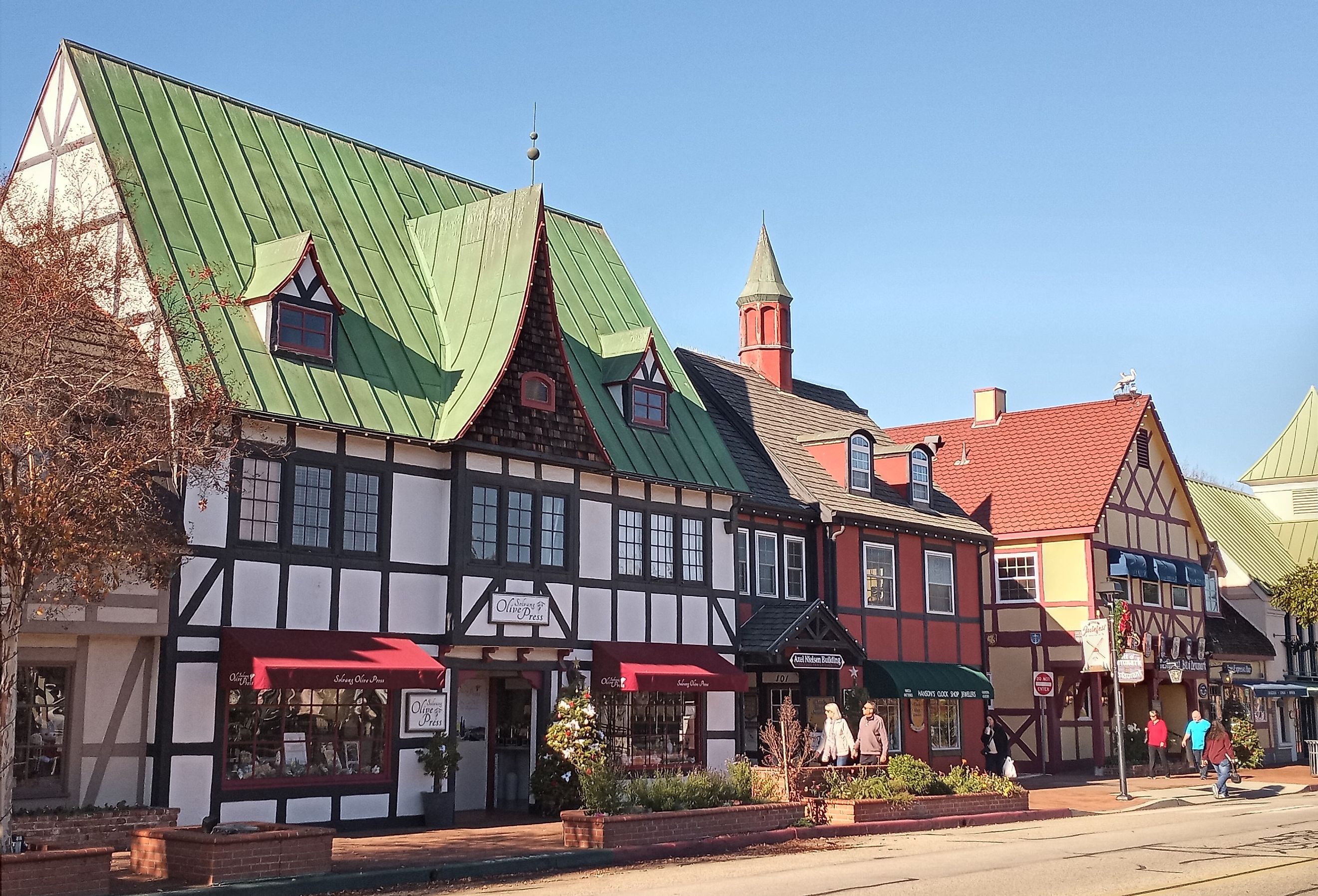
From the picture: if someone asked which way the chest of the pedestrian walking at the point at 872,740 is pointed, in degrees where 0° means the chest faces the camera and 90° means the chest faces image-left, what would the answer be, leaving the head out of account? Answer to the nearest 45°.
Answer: approximately 45°

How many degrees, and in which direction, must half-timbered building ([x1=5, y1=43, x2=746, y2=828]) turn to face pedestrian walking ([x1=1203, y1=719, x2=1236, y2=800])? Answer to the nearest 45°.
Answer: approximately 45° to its left

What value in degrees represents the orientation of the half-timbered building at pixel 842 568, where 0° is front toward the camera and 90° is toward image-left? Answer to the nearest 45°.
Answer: approximately 315°

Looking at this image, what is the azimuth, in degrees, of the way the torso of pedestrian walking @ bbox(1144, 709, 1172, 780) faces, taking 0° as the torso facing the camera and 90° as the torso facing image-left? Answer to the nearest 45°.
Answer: approximately 45°

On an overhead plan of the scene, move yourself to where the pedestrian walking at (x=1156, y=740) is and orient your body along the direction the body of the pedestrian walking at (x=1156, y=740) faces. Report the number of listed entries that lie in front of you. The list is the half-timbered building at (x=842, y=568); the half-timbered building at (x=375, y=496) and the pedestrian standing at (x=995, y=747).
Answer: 3

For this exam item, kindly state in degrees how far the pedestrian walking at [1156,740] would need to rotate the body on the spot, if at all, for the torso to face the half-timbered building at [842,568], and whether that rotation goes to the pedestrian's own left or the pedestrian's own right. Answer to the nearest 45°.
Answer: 0° — they already face it

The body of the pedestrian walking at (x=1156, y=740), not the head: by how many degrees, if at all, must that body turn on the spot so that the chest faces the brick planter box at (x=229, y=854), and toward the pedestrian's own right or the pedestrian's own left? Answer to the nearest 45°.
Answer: approximately 45° to the pedestrian's own left

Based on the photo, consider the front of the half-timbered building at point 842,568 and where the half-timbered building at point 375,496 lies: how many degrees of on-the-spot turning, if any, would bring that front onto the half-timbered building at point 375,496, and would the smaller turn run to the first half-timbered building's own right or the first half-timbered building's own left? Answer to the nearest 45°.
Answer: approximately 90° to the first half-timbered building's own right

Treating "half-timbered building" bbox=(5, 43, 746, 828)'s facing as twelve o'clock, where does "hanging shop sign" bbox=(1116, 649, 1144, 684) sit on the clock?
The hanging shop sign is roughly at 10 o'clock from the half-timbered building.

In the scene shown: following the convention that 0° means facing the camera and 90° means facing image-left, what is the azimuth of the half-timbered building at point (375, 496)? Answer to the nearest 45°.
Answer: approximately 315°
